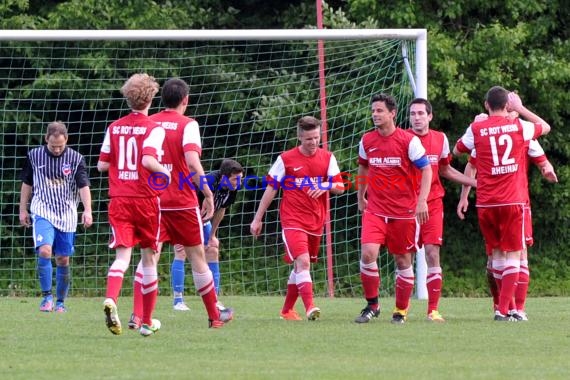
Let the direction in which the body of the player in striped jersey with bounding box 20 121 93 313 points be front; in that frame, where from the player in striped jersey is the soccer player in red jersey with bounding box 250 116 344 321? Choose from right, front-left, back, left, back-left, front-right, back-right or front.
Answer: front-left

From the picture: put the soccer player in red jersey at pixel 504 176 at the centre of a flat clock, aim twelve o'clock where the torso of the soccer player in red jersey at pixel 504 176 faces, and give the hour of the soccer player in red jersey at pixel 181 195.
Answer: the soccer player in red jersey at pixel 181 195 is roughly at 8 o'clock from the soccer player in red jersey at pixel 504 176.

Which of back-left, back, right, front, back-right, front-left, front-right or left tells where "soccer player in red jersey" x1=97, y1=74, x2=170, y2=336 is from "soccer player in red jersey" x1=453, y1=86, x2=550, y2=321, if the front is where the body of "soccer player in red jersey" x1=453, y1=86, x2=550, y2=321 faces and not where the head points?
back-left

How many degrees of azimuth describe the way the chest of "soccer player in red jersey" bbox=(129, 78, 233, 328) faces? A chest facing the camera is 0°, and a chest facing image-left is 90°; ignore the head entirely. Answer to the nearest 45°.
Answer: approximately 225°

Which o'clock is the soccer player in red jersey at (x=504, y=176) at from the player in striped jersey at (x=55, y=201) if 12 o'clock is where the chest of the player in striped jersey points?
The soccer player in red jersey is roughly at 10 o'clock from the player in striped jersey.

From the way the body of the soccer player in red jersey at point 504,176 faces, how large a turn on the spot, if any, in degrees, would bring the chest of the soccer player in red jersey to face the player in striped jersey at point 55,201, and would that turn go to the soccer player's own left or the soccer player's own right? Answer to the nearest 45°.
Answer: approximately 90° to the soccer player's own left

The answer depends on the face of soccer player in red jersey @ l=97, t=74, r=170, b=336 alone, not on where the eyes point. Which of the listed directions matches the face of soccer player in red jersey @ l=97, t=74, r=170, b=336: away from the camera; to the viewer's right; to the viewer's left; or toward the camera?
away from the camera

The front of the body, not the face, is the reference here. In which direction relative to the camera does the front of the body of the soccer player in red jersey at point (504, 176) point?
away from the camera

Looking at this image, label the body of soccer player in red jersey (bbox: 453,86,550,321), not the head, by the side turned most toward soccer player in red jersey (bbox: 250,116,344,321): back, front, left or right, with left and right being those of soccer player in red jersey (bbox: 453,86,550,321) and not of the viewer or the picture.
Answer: left

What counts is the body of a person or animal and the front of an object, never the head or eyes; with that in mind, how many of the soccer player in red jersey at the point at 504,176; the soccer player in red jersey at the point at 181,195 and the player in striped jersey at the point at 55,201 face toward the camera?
1

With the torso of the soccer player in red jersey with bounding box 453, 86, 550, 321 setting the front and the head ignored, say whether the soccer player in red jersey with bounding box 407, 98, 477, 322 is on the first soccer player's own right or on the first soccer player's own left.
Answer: on the first soccer player's own left
